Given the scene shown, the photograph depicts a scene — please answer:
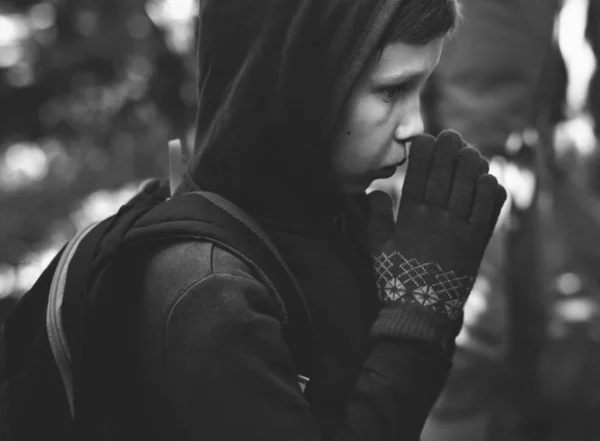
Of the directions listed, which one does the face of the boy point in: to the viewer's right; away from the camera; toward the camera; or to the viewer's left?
to the viewer's right

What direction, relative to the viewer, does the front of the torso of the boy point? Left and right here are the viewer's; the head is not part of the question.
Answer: facing to the right of the viewer
